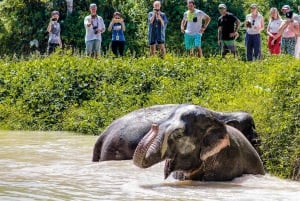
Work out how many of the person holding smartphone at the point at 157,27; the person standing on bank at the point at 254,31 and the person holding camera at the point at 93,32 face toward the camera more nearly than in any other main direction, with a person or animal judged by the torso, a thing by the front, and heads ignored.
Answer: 3

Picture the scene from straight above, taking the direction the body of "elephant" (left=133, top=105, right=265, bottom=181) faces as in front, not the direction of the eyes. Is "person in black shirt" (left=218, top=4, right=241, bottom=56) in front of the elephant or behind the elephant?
behind

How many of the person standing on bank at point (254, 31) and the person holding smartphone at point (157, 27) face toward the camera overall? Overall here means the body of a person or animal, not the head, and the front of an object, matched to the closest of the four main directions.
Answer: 2

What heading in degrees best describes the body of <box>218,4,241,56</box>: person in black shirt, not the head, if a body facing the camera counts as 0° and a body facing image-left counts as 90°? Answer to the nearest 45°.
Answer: approximately 45°

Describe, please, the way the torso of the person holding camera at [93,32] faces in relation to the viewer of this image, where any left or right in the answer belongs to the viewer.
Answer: facing the viewer

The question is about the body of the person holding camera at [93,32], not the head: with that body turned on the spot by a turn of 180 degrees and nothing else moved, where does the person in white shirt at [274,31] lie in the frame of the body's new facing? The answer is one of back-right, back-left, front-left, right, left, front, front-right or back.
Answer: right

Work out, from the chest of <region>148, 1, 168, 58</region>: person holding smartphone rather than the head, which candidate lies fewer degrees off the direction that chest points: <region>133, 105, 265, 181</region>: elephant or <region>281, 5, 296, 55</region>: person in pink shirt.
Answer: the elephant

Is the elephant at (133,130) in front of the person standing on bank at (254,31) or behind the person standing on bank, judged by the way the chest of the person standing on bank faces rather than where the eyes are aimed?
in front

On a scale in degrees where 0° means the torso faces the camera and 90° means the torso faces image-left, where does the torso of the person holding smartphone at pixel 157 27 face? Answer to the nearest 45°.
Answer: approximately 0°

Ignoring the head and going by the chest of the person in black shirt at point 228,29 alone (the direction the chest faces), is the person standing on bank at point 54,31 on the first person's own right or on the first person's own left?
on the first person's own right

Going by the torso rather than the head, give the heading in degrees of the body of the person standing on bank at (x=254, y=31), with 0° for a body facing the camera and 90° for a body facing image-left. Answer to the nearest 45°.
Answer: approximately 0°
